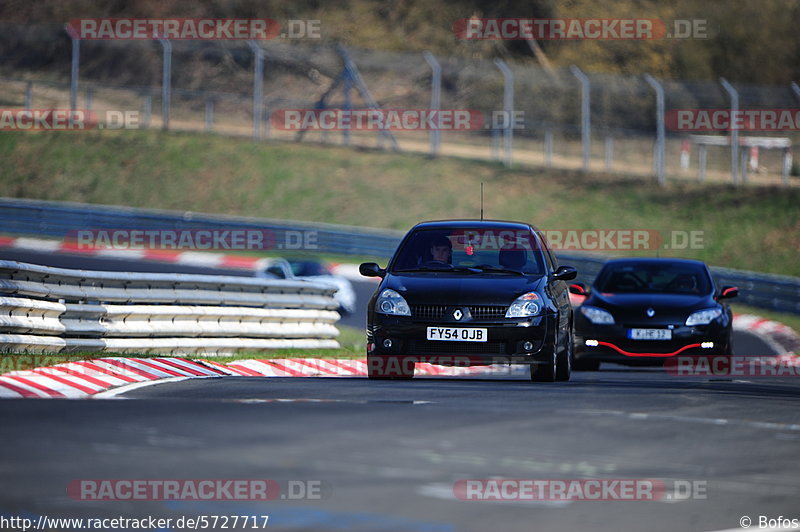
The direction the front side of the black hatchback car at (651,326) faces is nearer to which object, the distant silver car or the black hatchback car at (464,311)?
the black hatchback car

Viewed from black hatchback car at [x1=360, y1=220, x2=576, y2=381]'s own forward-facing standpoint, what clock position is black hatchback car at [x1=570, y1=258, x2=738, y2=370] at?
black hatchback car at [x1=570, y1=258, x2=738, y2=370] is roughly at 7 o'clock from black hatchback car at [x1=360, y1=220, x2=576, y2=381].

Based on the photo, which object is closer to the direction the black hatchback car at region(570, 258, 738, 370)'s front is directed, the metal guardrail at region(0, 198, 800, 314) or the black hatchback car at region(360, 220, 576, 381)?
the black hatchback car

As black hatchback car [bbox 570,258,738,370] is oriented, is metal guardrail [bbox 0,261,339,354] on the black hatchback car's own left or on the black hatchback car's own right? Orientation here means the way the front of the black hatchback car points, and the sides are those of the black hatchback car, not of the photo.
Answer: on the black hatchback car's own right

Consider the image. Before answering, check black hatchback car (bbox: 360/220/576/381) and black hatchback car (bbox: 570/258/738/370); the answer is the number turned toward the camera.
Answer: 2

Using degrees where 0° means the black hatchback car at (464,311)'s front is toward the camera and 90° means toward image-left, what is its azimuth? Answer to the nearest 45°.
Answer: approximately 0°

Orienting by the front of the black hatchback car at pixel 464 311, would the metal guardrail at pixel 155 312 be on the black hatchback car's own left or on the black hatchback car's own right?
on the black hatchback car's own right

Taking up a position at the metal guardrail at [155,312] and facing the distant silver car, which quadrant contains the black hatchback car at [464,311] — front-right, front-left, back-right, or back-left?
back-right

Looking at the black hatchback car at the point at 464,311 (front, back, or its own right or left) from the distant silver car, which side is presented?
back

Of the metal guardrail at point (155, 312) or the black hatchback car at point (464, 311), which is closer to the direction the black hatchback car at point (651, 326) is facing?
the black hatchback car

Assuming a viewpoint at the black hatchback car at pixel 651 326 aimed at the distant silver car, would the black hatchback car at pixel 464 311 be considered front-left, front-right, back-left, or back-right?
back-left
